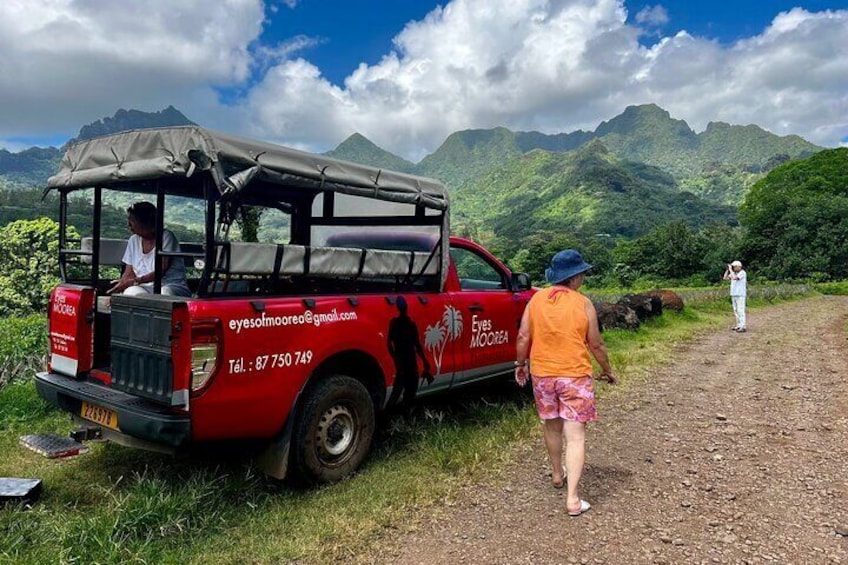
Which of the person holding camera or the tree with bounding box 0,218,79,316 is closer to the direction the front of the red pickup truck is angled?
the person holding camera

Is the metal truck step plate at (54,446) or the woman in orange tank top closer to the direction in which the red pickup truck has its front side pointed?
the woman in orange tank top

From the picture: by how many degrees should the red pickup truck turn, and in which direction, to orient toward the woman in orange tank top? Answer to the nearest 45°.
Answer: approximately 45° to its right

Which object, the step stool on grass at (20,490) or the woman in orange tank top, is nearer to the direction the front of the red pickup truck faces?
the woman in orange tank top

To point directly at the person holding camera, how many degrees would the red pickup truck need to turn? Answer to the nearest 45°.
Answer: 0° — it already faces them

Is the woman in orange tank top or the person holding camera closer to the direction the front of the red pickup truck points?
the person holding camera

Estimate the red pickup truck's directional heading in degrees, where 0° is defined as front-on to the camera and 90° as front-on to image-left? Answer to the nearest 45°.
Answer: approximately 225°

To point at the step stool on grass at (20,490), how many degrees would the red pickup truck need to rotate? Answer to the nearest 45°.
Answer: approximately 135° to its left

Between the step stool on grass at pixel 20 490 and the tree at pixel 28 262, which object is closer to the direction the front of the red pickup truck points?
the tree
